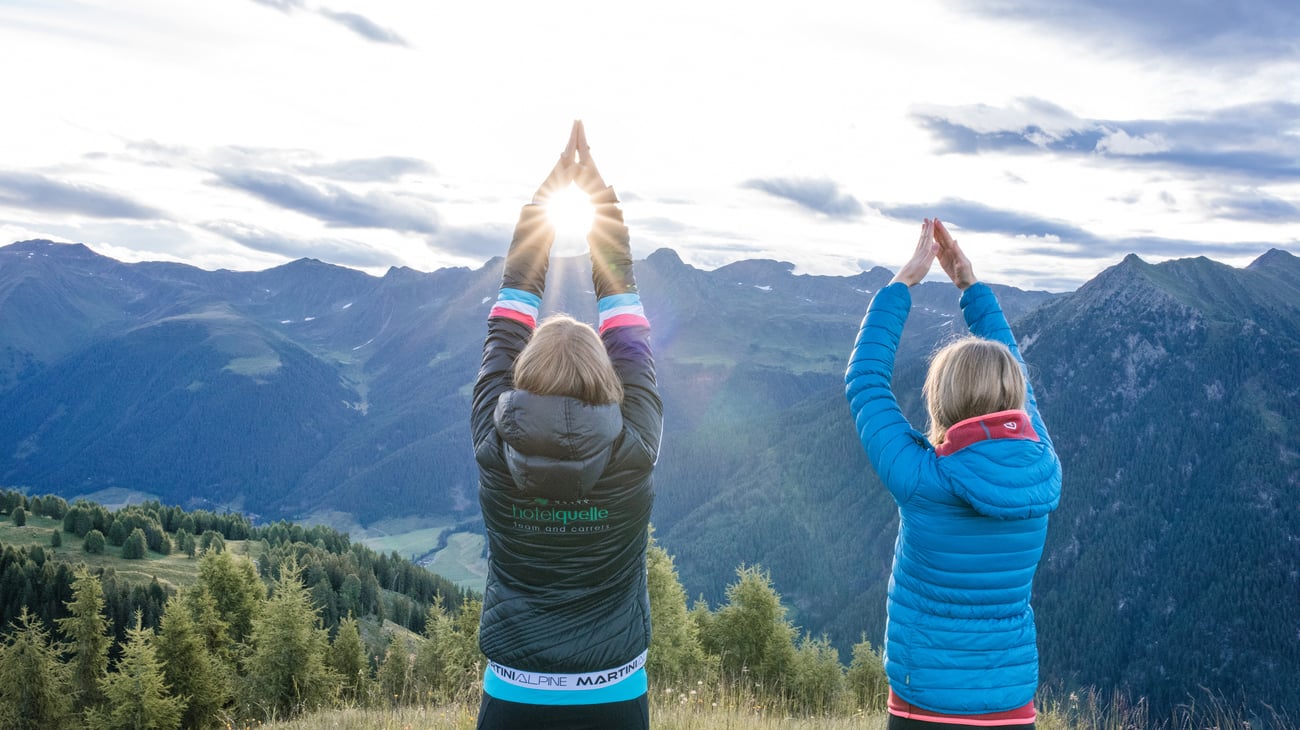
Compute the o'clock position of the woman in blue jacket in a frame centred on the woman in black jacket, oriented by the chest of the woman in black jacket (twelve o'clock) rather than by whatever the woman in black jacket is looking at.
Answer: The woman in blue jacket is roughly at 3 o'clock from the woman in black jacket.

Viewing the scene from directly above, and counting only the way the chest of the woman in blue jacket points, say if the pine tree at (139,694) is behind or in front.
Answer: in front

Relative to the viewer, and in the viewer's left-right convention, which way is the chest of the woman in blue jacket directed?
facing away from the viewer and to the left of the viewer

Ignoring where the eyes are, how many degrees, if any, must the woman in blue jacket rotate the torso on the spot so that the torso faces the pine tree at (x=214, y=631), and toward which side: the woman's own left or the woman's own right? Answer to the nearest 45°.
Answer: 0° — they already face it

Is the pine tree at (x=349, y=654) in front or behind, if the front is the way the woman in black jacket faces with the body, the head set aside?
in front

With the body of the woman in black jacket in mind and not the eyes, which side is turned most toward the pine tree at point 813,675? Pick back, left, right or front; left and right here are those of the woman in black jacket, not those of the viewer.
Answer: front

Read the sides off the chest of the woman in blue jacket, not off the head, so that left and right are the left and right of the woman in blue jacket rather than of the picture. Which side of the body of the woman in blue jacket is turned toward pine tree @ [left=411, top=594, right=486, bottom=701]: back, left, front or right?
front

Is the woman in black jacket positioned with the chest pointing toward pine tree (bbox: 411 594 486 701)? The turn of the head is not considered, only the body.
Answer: yes

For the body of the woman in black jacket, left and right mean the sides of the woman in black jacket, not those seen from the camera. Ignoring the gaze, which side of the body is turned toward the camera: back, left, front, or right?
back

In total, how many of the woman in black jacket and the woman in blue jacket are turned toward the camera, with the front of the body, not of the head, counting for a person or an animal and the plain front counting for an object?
0

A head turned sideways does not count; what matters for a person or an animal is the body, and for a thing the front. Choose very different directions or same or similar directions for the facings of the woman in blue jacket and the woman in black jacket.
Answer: same or similar directions

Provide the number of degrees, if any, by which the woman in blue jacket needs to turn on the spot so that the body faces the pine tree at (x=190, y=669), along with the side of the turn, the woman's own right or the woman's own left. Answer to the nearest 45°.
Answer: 0° — they already face it

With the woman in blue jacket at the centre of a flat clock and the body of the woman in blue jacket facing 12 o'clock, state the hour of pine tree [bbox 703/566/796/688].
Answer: The pine tree is roughly at 1 o'clock from the woman in blue jacket.

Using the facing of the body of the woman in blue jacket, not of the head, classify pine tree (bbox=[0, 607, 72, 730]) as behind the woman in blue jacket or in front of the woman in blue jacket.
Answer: in front

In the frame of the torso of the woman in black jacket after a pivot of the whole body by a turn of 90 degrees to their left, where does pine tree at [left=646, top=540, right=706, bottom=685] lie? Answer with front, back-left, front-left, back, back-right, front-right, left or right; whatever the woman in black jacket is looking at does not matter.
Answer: right

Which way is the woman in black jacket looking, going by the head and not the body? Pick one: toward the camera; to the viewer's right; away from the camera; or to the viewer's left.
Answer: away from the camera
